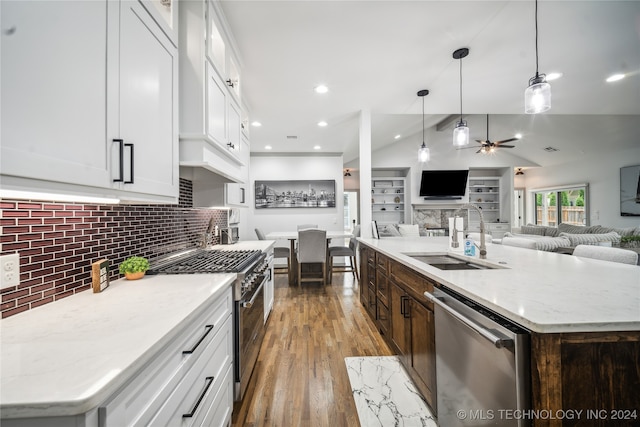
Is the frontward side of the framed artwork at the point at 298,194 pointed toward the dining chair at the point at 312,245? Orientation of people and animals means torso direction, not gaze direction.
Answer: yes

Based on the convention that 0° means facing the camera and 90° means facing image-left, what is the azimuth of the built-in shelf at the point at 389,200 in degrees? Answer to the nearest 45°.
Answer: approximately 0°

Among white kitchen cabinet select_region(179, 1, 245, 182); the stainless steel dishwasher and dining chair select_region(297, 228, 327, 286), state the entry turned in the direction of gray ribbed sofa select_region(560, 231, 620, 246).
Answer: the white kitchen cabinet

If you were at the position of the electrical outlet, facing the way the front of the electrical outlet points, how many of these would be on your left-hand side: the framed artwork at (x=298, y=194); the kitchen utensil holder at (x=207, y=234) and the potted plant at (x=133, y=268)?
3

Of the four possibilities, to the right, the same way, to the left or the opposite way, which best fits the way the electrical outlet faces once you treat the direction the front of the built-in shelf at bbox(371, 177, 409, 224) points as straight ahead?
to the left

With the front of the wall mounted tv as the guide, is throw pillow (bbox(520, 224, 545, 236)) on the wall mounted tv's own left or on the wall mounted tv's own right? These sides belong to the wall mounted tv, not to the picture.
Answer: on the wall mounted tv's own left

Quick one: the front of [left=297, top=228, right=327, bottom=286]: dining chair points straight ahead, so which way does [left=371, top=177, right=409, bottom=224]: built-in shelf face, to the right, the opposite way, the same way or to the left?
the opposite way

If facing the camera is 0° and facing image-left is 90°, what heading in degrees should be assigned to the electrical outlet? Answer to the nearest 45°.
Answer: approximately 315°

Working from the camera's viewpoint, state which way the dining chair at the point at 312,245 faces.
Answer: facing away from the viewer

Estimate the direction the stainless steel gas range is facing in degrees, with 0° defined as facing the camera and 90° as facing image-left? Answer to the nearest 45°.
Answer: approximately 270°
